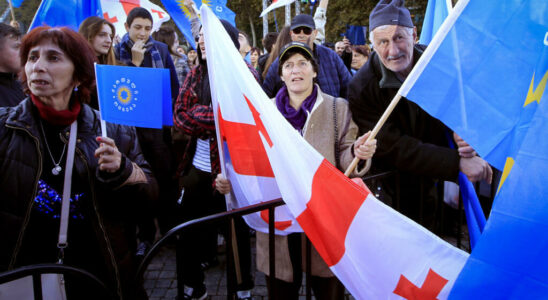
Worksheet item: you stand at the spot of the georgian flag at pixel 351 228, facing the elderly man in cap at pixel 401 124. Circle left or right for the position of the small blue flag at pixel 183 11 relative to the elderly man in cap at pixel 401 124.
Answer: left

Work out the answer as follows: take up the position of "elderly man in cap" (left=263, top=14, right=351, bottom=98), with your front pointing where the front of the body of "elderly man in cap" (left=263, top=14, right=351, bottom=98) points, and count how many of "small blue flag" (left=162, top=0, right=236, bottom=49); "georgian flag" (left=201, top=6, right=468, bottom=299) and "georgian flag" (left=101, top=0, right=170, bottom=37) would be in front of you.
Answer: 1

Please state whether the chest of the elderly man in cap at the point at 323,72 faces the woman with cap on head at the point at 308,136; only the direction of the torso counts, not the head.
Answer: yes

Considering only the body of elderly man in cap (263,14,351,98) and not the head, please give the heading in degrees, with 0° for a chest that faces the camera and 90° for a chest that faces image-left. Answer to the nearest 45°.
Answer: approximately 0°

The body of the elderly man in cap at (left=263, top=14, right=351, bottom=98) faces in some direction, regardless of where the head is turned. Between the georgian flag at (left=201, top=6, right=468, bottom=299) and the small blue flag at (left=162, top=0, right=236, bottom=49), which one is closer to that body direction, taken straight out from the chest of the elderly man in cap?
the georgian flag

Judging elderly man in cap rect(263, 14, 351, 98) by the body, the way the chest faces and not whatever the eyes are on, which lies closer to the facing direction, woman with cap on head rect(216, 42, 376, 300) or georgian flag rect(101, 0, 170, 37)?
the woman with cap on head

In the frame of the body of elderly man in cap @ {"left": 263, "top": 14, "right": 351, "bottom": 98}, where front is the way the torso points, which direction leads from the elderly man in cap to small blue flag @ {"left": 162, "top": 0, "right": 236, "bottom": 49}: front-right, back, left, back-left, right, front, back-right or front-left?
back-right

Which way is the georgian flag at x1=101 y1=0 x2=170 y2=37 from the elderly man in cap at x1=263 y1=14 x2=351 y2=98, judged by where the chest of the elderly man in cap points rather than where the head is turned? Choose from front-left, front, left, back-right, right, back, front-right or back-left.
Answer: back-right
